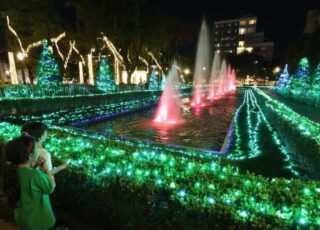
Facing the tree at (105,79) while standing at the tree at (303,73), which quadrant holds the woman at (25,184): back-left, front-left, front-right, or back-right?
front-left

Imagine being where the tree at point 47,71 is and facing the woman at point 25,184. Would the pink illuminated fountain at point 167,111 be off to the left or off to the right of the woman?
left

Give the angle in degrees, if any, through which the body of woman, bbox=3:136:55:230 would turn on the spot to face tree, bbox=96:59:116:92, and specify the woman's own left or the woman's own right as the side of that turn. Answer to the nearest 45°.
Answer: approximately 45° to the woman's own left

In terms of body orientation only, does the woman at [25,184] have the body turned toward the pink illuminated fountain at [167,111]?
yes

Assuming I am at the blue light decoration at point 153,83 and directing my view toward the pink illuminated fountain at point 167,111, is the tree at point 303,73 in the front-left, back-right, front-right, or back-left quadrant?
front-left

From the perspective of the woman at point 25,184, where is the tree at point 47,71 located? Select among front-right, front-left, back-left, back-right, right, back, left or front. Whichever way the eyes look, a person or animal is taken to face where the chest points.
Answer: front-left

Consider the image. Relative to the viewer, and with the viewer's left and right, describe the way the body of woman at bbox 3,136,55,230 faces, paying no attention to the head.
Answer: facing away from the viewer and to the right of the viewer

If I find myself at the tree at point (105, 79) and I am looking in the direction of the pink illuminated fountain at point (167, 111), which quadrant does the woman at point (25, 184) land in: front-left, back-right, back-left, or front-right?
front-right

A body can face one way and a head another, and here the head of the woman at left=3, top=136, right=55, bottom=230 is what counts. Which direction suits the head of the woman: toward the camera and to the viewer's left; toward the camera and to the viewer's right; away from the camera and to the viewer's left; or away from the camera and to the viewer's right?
away from the camera and to the viewer's right
